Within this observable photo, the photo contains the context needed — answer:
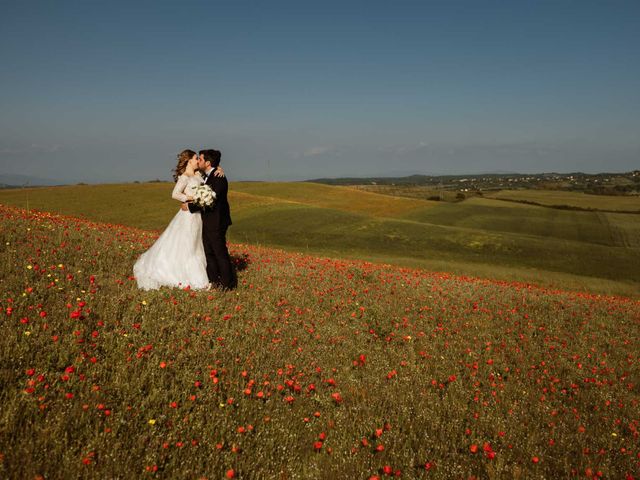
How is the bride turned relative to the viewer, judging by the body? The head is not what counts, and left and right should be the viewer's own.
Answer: facing to the right of the viewer

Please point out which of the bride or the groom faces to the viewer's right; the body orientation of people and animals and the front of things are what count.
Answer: the bride

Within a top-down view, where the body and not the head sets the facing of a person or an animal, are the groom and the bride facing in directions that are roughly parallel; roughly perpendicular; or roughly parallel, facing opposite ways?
roughly parallel, facing opposite ways

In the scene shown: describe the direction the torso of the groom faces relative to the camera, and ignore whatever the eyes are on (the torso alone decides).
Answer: to the viewer's left

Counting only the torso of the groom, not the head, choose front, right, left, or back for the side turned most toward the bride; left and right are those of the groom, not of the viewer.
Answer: front

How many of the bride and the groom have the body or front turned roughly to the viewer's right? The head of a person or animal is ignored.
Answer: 1

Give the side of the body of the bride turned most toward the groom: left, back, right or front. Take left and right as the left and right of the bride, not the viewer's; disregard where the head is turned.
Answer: front

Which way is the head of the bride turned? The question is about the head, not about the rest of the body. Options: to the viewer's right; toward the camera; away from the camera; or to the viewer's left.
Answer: to the viewer's right

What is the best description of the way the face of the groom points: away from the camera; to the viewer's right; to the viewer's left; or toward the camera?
to the viewer's left
